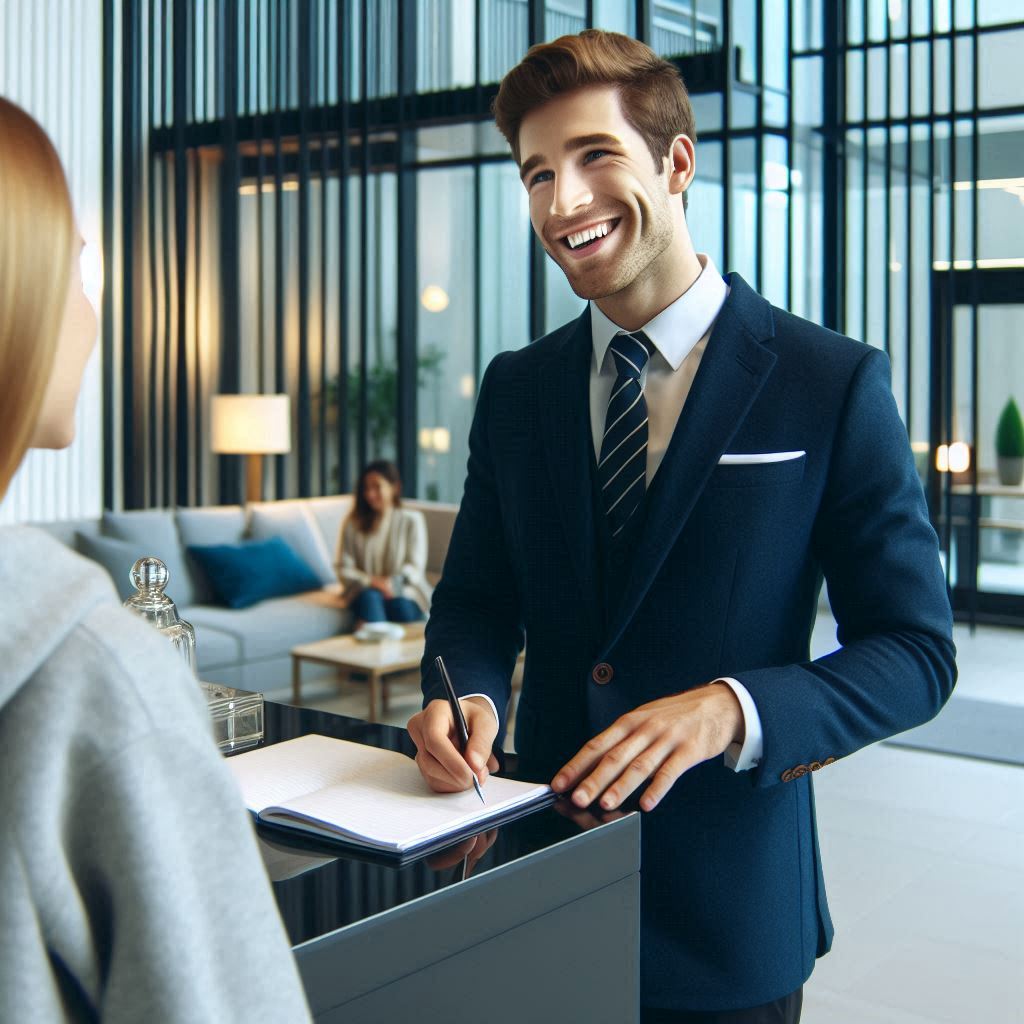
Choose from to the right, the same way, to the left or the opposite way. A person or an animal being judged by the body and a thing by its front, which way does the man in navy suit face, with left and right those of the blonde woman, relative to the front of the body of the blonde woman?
the opposite way

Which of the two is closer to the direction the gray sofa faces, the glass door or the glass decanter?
the glass decanter

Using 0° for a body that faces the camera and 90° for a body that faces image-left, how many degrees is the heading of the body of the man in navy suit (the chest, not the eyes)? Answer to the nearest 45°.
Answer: approximately 45°

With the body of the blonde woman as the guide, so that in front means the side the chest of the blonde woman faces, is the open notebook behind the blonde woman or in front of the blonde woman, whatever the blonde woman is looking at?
in front

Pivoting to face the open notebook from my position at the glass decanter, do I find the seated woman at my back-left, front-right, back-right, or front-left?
back-left

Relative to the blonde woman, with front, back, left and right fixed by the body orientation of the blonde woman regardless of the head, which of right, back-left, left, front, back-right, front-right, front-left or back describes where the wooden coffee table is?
front-left

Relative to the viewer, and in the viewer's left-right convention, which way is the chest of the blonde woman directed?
facing away from the viewer and to the right of the viewer

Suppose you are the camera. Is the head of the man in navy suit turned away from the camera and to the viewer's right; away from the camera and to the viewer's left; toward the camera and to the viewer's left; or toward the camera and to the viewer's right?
toward the camera and to the viewer's left

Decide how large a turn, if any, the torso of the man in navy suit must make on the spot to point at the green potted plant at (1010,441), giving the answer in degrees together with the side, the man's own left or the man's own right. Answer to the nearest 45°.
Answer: approximately 135° to the man's own right

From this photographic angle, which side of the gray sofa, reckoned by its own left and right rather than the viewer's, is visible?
front

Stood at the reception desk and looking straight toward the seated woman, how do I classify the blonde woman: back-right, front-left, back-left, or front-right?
back-left
